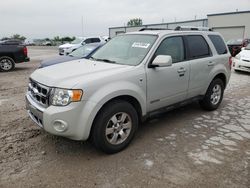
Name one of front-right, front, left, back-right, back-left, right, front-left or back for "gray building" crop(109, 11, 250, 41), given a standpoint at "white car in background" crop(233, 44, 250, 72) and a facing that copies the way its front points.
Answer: back-right

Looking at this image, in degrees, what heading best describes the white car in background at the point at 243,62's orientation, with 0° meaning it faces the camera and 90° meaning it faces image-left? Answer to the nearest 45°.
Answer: approximately 45°

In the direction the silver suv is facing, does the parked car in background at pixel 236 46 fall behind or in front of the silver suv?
behind

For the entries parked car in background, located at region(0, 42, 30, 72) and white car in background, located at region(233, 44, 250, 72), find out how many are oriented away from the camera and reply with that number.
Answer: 0

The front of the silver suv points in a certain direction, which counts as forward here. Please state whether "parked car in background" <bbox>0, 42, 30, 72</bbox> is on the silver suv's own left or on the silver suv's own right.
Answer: on the silver suv's own right

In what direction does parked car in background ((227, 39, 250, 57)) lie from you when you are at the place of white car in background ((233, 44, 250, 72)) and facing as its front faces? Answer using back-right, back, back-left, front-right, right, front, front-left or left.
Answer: back-right

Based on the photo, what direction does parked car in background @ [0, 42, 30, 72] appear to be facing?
to the viewer's left

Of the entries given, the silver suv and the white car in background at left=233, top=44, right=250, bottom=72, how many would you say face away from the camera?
0

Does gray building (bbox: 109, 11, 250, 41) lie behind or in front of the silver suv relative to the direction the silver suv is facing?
behind
